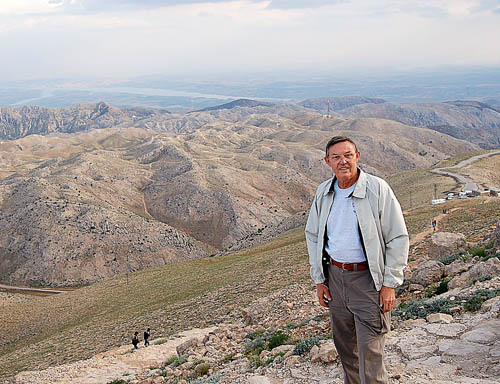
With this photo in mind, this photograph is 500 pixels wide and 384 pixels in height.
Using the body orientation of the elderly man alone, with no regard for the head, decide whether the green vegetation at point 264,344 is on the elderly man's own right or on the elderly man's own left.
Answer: on the elderly man's own right

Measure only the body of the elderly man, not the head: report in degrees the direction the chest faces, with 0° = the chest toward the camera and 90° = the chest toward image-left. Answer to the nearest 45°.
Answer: approximately 45°

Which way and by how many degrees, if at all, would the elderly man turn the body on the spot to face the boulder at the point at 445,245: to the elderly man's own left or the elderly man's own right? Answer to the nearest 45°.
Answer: approximately 135° to the elderly man's own right

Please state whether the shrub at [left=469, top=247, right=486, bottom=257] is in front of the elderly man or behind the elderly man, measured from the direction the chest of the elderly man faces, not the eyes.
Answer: behind

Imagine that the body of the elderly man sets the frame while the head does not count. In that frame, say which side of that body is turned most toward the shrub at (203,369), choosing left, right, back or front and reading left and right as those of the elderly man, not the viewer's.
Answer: right

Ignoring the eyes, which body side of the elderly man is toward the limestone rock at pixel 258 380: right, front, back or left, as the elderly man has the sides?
right

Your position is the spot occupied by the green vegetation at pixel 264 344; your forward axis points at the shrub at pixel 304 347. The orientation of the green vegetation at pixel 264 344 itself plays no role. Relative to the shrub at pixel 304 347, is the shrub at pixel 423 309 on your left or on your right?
left
